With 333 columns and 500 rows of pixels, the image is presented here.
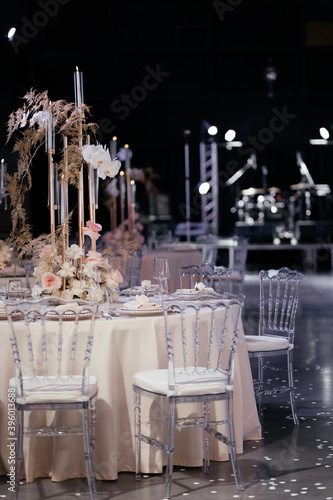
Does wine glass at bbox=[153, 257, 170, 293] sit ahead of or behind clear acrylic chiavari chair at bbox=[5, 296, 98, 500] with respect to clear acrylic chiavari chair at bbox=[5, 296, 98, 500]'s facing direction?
ahead

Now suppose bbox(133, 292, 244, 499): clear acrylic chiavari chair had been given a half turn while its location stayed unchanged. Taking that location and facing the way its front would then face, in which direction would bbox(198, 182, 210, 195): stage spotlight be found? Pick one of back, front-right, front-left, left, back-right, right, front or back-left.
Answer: back-left

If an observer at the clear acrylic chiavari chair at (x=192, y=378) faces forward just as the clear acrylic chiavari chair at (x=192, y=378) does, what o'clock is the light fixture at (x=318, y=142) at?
The light fixture is roughly at 2 o'clock from the clear acrylic chiavari chair.

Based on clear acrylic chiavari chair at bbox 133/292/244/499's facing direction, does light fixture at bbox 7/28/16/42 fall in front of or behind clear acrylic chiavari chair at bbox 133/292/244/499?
in front

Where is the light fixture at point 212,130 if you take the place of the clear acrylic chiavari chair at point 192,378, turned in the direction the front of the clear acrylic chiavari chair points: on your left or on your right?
on your right

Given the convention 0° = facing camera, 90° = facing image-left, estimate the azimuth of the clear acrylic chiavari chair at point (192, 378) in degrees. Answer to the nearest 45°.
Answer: approximately 135°

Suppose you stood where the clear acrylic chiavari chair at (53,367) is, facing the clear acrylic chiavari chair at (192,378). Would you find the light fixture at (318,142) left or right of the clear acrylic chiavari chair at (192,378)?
left

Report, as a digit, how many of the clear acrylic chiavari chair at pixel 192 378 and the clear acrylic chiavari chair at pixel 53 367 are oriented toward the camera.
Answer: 0

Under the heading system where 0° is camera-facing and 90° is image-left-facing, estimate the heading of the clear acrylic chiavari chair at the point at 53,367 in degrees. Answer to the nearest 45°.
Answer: approximately 180°

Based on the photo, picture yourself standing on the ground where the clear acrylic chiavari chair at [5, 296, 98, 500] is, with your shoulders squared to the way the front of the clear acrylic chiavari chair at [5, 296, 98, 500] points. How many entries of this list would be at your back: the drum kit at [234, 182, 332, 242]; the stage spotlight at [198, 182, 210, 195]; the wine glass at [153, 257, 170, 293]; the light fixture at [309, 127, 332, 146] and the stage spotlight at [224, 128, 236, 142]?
0

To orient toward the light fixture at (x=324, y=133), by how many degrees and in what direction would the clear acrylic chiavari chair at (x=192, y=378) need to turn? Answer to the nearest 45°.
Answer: approximately 45° to its right

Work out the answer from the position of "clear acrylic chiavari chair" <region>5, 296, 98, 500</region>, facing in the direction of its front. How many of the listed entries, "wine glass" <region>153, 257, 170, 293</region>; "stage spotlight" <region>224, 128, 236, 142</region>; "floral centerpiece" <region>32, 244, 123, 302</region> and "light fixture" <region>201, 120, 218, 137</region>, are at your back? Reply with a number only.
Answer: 0

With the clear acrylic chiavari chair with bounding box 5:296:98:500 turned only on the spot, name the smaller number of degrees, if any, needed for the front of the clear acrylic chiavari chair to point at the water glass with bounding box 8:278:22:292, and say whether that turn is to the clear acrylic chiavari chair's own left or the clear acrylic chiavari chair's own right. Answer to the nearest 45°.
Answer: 0° — it already faces it

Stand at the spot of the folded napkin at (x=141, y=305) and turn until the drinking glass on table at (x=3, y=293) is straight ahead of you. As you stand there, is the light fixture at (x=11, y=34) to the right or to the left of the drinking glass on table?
right

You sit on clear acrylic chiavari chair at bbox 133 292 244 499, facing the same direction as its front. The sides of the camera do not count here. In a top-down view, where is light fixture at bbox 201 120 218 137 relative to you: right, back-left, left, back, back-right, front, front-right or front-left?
front-right
